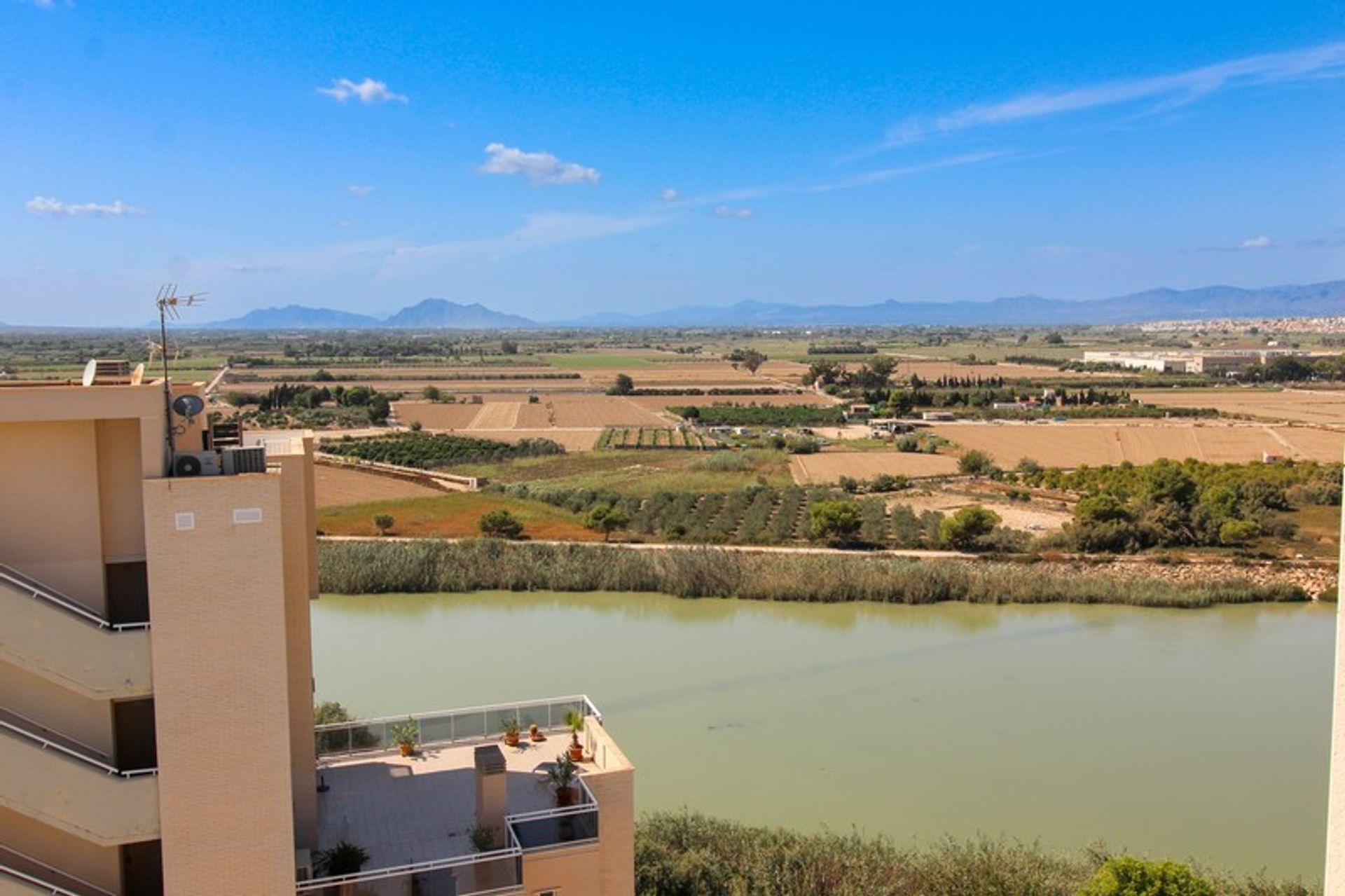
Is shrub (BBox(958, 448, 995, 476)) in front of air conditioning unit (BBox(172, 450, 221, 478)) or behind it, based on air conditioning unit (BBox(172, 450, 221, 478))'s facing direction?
behind

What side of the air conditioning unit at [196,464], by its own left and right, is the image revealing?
front

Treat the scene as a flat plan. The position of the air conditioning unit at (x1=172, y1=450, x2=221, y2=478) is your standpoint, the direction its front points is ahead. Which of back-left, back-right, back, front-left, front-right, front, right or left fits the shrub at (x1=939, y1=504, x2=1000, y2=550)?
back-left

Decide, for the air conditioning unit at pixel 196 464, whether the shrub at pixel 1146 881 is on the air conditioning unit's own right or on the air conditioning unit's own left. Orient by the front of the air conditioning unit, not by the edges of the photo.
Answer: on the air conditioning unit's own left

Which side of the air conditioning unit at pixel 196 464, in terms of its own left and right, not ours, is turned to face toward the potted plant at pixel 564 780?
left

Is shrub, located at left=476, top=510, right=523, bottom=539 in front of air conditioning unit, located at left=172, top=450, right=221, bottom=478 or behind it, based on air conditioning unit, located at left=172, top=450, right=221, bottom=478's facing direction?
behind

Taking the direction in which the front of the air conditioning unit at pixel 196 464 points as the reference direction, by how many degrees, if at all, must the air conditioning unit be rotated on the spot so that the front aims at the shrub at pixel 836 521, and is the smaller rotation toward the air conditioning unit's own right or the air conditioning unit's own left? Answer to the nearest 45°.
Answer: approximately 135° to the air conditioning unit's own left
